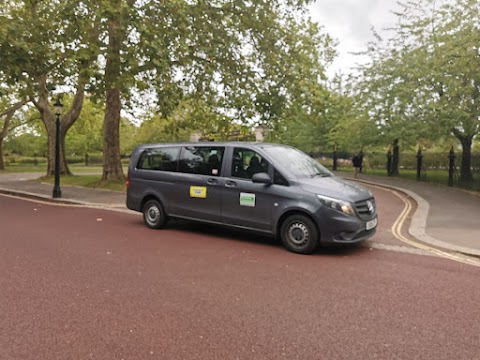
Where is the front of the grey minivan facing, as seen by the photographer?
facing the viewer and to the right of the viewer

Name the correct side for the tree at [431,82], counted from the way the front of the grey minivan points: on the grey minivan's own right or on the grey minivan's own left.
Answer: on the grey minivan's own left

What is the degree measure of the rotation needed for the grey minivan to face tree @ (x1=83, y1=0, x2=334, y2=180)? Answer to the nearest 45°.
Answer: approximately 135° to its left

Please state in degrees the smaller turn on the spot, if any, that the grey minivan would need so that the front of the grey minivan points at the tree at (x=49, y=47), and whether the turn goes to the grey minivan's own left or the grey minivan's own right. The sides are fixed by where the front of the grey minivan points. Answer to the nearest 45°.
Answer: approximately 180°

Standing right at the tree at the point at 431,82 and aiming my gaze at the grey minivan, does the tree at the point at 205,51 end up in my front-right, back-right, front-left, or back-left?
front-right

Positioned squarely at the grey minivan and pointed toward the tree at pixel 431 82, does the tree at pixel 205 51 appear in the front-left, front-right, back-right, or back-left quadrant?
front-left
